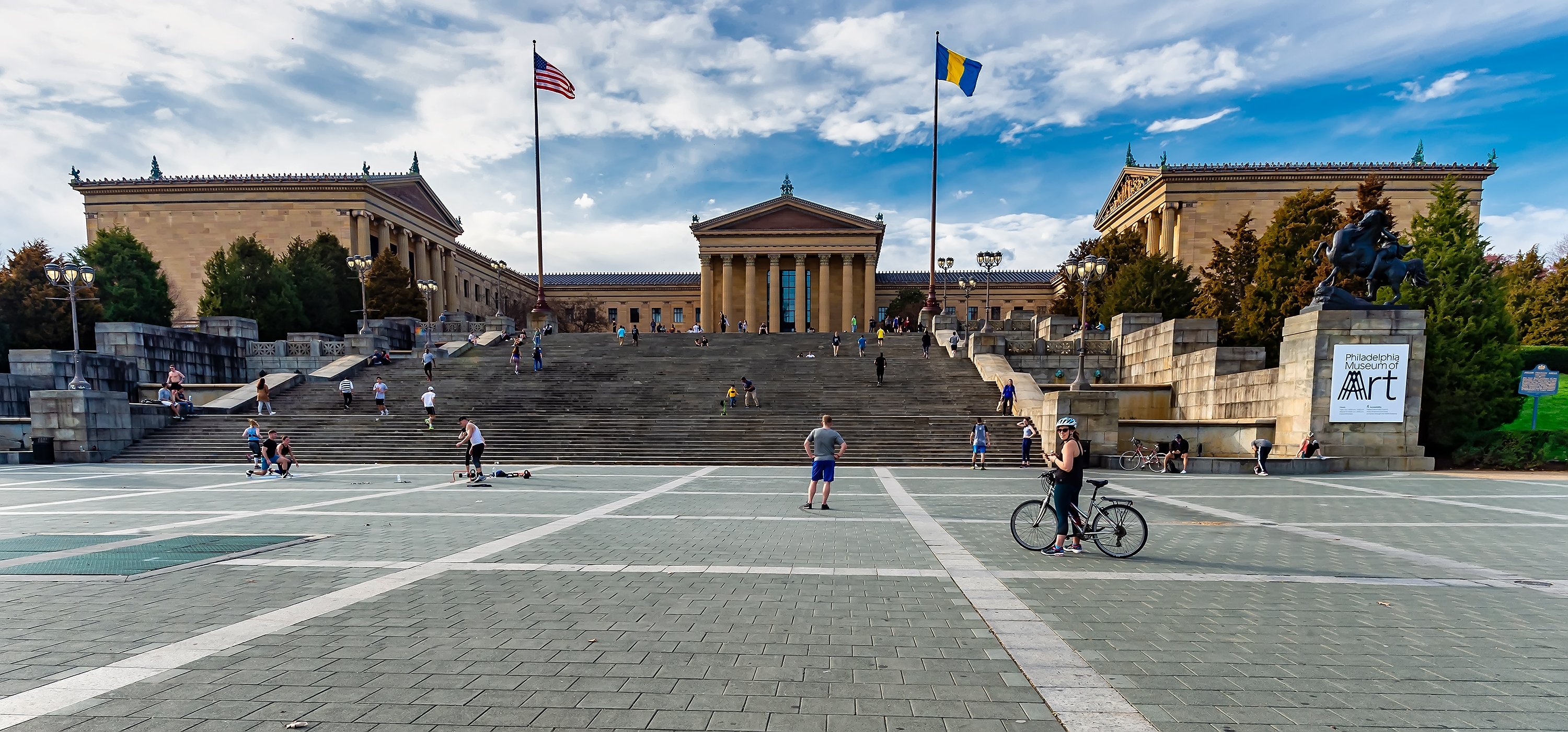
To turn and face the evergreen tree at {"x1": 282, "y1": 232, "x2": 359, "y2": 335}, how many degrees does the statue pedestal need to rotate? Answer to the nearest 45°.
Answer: approximately 90° to its right

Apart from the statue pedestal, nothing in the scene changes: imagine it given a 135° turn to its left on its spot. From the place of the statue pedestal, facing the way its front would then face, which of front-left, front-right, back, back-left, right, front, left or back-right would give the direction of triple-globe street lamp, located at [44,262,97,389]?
back

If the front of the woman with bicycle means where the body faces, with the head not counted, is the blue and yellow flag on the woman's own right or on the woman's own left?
on the woman's own right

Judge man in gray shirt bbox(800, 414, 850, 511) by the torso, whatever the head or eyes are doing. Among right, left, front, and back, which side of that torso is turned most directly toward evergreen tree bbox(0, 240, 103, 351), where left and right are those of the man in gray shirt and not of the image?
left

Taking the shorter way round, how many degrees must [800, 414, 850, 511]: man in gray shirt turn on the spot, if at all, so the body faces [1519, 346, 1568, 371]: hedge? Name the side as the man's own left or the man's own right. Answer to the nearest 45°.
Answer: approximately 45° to the man's own right

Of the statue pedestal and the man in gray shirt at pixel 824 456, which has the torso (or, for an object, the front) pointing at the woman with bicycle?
the statue pedestal

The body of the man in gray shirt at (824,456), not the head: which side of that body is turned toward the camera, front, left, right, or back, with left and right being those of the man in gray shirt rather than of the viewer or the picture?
back

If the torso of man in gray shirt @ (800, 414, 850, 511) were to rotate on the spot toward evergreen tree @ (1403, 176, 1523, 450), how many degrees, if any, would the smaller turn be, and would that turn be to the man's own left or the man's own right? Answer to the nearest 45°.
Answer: approximately 45° to the man's own right

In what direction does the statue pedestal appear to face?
toward the camera

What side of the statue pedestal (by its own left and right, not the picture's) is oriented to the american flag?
right

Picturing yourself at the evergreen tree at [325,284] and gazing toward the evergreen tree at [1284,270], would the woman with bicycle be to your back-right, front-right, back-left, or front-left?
front-right
